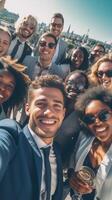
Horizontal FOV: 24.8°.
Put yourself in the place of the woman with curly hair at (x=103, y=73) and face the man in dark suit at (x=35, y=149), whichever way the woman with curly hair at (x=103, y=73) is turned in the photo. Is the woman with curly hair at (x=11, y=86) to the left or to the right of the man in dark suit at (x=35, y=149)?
right

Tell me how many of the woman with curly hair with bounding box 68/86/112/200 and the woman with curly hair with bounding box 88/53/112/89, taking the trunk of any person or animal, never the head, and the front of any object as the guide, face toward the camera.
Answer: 2

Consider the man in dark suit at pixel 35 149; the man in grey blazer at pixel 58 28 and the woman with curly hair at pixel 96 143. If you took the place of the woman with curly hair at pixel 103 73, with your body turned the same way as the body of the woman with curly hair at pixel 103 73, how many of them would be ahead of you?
2

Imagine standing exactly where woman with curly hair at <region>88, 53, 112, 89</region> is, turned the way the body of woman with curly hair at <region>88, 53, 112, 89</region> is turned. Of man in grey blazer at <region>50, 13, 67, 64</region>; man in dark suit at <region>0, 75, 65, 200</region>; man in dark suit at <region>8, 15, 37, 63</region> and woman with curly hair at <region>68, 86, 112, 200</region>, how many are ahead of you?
2

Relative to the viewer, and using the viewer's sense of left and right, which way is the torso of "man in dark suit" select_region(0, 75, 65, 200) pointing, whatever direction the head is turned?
facing the viewer and to the right of the viewer

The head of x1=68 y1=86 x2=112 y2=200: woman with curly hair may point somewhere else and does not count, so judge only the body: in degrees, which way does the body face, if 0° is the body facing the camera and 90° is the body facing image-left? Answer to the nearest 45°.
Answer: approximately 0°

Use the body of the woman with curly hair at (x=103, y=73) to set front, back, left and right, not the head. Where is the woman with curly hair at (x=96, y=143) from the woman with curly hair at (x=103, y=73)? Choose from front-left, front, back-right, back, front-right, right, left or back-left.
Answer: front

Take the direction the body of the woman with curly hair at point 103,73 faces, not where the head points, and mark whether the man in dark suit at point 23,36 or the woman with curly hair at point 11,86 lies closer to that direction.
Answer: the woman with curly hair

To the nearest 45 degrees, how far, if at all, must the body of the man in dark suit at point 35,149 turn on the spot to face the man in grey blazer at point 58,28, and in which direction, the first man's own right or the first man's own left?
approximately 135° to the first man's own left

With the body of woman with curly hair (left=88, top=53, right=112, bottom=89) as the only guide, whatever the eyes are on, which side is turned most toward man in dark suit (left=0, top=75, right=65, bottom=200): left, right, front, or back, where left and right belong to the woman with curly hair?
front

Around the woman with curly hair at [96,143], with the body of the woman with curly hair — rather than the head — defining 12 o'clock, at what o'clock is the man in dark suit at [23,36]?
The man in dark suit is roughly at 5 o'clock from the woman with curly hair.

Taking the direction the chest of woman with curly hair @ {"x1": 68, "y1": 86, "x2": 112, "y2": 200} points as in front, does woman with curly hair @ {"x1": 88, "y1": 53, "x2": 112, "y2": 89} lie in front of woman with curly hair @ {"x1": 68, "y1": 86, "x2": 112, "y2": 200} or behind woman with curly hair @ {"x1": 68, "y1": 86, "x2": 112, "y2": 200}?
behind

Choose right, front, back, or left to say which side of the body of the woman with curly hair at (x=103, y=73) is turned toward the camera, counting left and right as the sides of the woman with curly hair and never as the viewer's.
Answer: front
